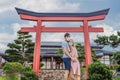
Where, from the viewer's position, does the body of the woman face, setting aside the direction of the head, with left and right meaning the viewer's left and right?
facing to the left of the viewer

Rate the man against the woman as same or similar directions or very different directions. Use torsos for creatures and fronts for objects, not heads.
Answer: very different directions

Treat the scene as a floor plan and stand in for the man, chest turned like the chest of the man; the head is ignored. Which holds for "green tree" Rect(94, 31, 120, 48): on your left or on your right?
on your left

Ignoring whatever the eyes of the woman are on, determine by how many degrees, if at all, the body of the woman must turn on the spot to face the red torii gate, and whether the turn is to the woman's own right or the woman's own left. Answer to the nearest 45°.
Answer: approximately 90° to the woman's own right

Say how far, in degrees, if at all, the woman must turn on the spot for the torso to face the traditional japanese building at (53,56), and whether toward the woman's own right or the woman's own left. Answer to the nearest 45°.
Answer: approximately 90° to the woman's own right

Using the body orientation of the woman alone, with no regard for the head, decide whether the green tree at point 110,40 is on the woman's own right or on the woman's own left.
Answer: on the woman's own right

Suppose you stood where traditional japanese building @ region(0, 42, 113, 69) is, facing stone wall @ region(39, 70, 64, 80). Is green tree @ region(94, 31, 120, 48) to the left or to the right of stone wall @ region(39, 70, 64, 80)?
left
